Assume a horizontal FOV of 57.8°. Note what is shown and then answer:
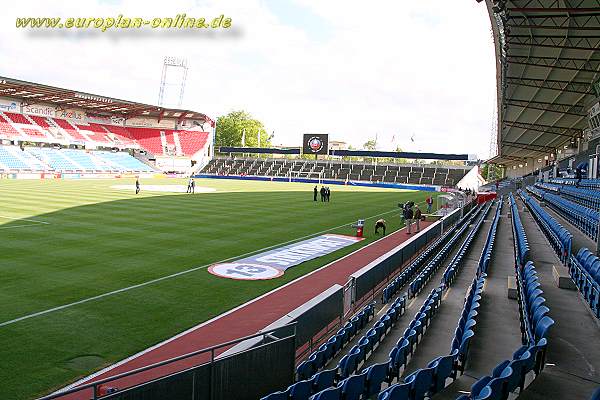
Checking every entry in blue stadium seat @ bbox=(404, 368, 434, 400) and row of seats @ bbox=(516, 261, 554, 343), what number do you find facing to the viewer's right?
0

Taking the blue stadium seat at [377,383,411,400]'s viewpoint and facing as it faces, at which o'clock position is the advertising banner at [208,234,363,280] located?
The advertising banner is roughly at 1 o'clock from the blue stadium seat.

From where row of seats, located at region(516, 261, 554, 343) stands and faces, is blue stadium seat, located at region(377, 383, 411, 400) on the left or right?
on its left

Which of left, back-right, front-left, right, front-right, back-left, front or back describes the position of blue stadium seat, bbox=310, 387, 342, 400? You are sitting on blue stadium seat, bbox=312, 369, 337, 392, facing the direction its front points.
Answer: back-left

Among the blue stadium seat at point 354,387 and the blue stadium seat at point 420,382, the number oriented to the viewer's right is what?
0

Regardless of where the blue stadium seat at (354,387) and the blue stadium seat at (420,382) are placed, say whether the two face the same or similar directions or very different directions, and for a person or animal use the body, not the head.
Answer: same or similar directions

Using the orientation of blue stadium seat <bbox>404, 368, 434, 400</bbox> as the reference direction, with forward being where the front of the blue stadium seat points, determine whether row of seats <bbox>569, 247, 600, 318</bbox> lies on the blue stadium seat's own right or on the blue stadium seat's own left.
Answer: on the blue stadium seat's own right

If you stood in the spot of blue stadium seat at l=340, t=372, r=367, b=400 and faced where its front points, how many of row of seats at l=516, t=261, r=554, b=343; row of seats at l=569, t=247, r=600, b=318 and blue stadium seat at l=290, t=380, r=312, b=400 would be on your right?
2

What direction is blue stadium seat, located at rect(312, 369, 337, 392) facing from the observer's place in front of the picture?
facing away from the viewer and to the left of the viewer

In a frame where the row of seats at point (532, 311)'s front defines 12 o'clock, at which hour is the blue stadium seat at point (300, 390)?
The blue stadium seat is roughly at 10 o'clock from the row of seats.

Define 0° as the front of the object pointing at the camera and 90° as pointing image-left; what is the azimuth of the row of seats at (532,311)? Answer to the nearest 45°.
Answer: approximately 90°

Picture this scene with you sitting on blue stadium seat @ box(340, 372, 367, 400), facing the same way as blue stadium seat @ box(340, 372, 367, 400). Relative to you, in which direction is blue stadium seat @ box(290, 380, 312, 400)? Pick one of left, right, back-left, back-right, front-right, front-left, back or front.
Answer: front-left

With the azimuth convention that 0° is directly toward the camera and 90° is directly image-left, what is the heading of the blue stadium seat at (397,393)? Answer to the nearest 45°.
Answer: approximately 135°

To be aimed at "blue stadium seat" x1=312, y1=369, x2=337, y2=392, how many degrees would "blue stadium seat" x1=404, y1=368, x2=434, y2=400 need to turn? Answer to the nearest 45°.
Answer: approximately 45° to its left
